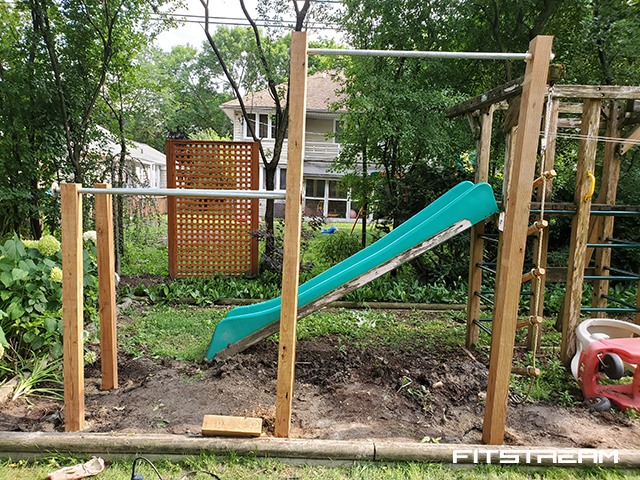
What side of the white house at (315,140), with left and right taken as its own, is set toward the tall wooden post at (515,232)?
front

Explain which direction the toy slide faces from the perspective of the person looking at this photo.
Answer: facing to the left of the viewer

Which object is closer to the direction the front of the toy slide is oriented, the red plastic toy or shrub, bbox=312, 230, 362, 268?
the shrub

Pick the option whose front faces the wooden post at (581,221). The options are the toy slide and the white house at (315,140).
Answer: the white house

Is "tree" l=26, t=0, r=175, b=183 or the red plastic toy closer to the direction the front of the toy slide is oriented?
the tree

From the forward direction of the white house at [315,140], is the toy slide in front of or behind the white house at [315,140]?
in front

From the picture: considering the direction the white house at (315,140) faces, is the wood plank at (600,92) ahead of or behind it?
ahead

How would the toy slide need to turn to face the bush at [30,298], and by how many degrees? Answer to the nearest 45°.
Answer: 0° — it already faces it

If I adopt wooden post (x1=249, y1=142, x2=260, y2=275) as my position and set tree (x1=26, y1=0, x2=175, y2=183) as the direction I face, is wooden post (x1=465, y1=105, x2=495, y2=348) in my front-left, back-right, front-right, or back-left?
back-left

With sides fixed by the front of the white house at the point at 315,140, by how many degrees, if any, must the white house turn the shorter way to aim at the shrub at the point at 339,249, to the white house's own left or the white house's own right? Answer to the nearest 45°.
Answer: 0° — it already faces it

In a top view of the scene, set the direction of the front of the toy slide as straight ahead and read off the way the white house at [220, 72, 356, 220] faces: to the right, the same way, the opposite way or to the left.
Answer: to the left

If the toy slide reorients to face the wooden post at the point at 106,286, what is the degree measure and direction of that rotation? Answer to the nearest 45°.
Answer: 0° — it already faces it

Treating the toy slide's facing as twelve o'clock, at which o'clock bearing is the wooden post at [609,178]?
The wooden post is roughly at 5 o'clock from the toy slide.

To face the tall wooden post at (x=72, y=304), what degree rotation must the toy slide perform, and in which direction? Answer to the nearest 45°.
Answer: approximately 45° to its left

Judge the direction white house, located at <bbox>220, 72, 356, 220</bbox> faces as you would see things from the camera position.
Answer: facing the viewer
